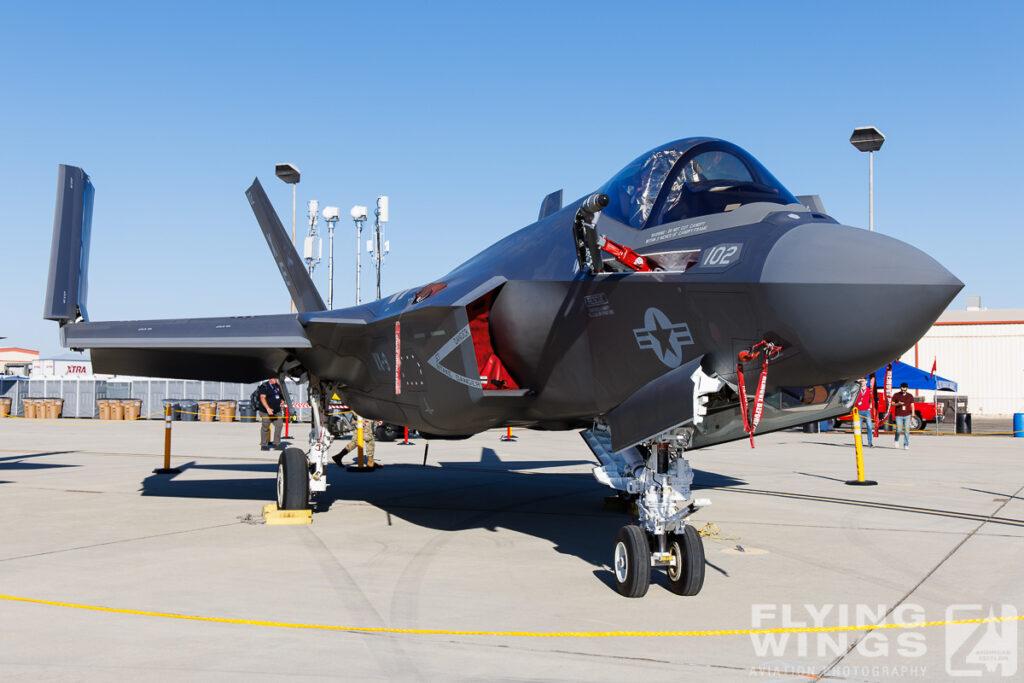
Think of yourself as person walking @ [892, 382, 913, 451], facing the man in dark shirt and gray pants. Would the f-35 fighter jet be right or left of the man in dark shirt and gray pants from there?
left

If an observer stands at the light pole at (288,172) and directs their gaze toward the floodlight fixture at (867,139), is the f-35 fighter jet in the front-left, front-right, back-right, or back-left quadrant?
front-right

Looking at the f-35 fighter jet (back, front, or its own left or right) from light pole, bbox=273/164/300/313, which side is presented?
back

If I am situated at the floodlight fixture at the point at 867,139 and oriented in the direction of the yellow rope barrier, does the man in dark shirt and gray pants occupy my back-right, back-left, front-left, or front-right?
front-right

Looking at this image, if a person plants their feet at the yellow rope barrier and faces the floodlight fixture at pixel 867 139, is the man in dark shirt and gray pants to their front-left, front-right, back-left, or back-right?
front-left

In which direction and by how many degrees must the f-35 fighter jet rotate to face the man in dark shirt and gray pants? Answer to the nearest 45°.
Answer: approximately 180°

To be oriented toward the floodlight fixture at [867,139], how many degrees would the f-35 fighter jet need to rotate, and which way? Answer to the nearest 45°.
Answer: approximately 90° to its left

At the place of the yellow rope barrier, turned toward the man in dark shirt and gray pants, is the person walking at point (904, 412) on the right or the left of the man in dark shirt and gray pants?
right

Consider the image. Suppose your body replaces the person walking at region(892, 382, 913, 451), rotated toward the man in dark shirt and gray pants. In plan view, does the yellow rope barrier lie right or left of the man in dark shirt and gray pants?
left
